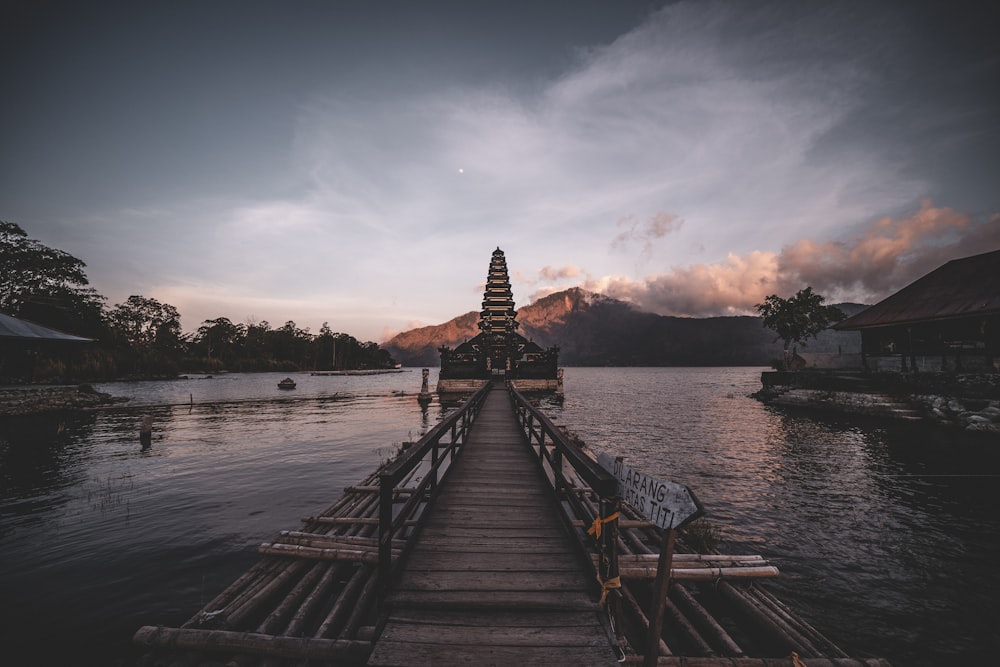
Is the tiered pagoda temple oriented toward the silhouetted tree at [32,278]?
no

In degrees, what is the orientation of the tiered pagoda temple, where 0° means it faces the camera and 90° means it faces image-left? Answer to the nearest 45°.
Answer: approximately 0°

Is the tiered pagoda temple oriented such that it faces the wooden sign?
yes

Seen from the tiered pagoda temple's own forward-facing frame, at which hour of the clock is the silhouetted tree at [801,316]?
The silhouetted tree is roughly at 9 o'clock from the tiered pagoda temple.

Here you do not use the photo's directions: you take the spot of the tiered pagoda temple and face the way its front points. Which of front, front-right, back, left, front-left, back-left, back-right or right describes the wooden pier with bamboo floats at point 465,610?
front

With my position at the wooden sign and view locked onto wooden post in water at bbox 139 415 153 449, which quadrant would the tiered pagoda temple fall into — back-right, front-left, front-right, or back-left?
front-right

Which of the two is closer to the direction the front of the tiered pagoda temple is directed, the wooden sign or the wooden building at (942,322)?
the wooden sign
